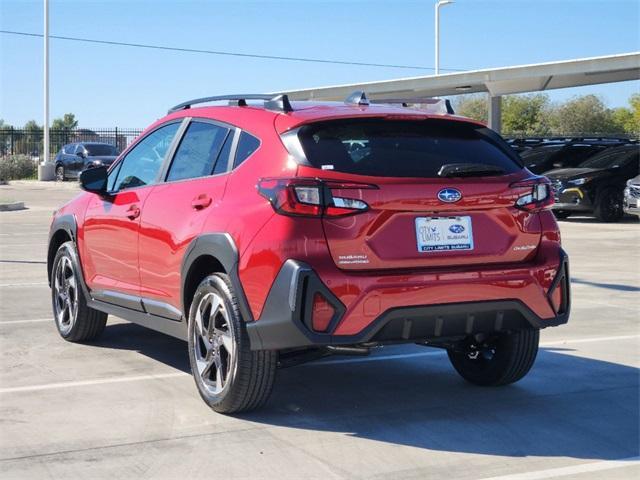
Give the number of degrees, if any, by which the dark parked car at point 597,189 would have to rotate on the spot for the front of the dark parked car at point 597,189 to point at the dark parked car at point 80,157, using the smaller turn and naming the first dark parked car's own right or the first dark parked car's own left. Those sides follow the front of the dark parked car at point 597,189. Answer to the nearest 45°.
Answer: approximately 90° to the first dark parked car's own right

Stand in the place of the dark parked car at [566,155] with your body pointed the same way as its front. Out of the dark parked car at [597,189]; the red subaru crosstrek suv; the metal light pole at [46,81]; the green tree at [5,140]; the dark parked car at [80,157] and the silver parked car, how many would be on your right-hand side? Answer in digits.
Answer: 3

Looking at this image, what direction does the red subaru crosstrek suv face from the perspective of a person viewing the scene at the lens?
facing away from the viewer and to the left of the viewer

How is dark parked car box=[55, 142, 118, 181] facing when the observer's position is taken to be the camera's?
facing the viewer and to the right of the viewer

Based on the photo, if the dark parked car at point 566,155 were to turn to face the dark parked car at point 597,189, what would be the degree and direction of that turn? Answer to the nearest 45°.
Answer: approximately 45° to its left

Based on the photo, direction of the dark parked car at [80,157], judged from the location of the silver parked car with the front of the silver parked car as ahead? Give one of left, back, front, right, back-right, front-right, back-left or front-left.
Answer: right

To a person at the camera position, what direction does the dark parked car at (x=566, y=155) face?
facing the viewer and to the left of the viewer

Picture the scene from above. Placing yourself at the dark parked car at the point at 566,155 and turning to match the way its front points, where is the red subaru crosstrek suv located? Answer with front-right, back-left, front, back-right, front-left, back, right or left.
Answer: front-left

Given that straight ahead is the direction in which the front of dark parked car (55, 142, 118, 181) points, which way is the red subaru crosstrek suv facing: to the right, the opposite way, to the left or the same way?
the opposite way

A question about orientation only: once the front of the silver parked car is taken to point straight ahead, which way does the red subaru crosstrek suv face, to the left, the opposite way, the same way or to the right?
to the right
